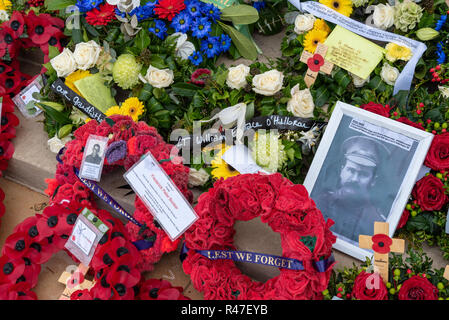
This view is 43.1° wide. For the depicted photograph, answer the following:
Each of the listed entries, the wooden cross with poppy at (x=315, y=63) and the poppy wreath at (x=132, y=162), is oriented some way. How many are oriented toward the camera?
2

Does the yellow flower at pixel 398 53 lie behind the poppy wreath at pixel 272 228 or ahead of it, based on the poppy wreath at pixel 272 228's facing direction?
behind

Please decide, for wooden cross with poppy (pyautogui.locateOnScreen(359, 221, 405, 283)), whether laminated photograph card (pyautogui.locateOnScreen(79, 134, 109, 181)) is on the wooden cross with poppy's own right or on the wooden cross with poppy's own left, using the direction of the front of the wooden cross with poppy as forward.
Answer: on the wooden cross with poppy's own right

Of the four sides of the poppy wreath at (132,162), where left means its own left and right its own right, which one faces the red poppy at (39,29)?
back

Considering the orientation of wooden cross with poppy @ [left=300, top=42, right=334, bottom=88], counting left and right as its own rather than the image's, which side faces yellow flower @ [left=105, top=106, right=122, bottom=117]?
right
